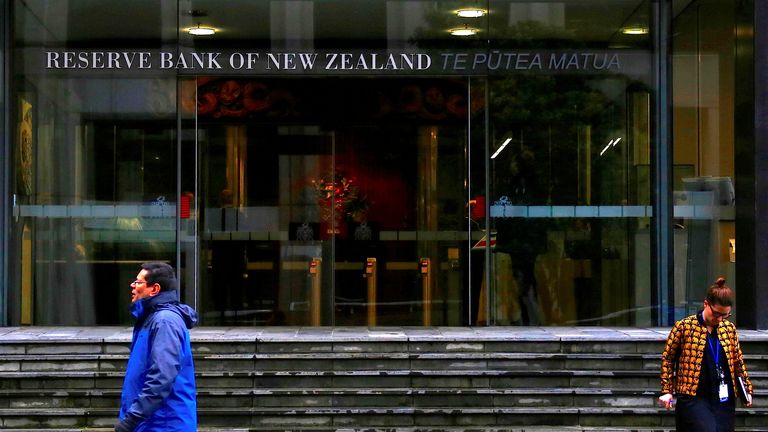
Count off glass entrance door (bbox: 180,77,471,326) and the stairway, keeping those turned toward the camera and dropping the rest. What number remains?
2

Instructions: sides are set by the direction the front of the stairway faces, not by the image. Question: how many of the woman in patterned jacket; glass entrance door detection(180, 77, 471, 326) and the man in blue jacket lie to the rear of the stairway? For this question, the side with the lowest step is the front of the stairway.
1

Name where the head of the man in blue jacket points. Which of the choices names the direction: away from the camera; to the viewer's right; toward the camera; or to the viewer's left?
to the viewer's left

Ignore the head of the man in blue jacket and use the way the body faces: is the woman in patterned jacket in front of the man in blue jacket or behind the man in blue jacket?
behind

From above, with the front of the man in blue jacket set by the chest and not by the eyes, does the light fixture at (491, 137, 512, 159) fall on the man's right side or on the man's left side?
on the man's right side

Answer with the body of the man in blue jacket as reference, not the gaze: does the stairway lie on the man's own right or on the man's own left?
on the man's own right

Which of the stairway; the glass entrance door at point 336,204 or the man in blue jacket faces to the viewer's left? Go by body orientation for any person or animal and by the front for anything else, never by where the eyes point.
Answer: the man in blue jacket

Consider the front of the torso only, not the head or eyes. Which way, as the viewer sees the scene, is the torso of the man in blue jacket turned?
to the viewer's left

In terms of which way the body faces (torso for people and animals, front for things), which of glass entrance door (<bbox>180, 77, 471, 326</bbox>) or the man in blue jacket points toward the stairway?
the glass entrance door

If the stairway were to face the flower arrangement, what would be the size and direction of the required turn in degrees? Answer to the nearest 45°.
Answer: approximately 180°

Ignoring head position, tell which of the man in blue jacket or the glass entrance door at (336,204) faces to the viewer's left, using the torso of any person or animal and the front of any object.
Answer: the man in blue jacket

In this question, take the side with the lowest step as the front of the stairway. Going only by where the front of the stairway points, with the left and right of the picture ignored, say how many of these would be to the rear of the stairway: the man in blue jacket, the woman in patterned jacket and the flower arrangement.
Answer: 1

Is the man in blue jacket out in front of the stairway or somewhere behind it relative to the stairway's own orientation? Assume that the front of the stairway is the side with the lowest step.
in front

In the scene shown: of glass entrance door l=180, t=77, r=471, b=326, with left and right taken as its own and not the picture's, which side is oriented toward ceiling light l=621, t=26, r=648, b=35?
left
